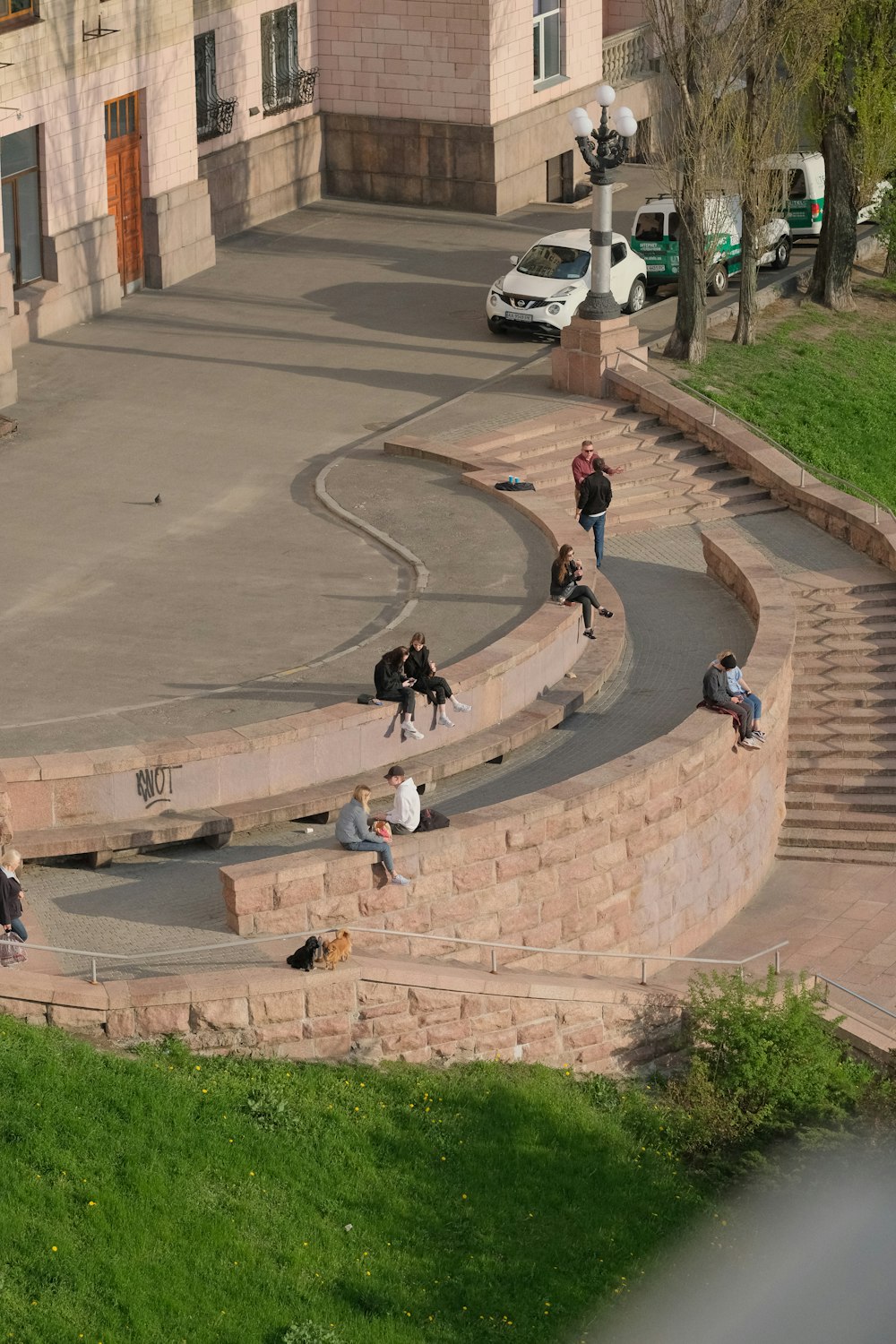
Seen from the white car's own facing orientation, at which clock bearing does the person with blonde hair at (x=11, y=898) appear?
The person with blonde hair is roughly at 11 o'clock from the white car.

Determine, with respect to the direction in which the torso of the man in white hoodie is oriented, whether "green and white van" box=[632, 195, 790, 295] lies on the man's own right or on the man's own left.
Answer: on the man's own right

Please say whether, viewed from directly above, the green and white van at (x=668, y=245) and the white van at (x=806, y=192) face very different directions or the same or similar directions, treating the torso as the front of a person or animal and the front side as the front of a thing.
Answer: same or similar directions

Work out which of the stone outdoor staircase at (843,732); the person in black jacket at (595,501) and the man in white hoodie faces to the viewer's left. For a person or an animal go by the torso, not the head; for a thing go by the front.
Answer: the man in white hoodie

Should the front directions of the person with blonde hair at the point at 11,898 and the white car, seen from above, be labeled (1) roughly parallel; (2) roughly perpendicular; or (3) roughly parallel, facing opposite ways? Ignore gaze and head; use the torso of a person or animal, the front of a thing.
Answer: roughly perpendicular

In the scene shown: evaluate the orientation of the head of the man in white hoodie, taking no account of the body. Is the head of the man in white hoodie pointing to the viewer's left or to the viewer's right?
to the viewer's left

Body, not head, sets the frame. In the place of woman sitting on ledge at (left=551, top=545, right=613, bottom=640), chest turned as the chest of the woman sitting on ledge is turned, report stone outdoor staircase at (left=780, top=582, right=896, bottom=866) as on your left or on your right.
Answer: on your left

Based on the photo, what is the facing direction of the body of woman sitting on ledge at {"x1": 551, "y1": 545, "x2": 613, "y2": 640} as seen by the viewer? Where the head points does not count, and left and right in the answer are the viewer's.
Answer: facing the viewer and to the right of the viewer

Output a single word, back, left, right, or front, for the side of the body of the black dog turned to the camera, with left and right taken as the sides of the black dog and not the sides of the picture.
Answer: right

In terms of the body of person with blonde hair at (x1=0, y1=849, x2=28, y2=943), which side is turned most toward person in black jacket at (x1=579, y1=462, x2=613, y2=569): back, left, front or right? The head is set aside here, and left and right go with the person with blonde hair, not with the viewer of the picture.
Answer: left

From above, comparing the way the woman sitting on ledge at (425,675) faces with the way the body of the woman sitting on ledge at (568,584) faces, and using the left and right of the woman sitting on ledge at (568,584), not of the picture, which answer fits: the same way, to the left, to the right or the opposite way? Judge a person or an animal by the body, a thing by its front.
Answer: the same way

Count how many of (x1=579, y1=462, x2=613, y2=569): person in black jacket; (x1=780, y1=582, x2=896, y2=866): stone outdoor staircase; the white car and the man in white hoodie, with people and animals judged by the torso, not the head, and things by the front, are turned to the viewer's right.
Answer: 0

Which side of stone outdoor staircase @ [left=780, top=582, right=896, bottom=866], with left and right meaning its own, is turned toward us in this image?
front

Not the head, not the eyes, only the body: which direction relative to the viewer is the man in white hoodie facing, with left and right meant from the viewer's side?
facing to the left of the viewer

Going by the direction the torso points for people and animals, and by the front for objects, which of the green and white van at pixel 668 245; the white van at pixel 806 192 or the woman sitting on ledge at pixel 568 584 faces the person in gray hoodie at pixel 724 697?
the woman sitting on ledge

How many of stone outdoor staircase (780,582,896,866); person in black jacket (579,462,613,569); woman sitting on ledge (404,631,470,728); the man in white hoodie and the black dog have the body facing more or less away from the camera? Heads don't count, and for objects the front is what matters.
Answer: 1

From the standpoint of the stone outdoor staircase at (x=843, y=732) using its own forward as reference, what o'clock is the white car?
The white car is roughly at 5 o'clock from the stone outdoor staircase.
